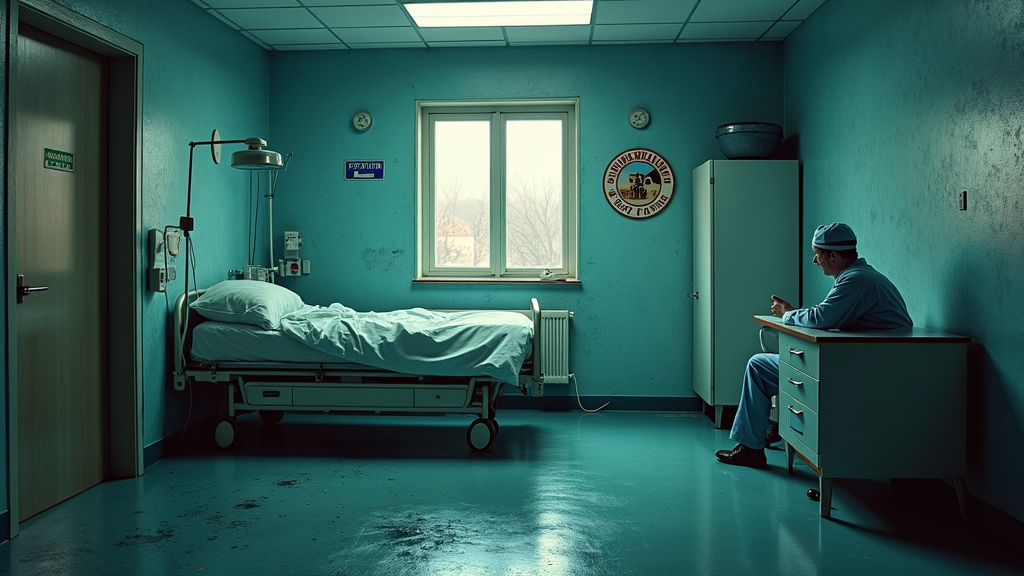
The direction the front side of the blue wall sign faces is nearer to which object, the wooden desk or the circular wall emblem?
the wooden desk

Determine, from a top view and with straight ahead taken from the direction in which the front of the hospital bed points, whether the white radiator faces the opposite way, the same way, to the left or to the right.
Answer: to the right

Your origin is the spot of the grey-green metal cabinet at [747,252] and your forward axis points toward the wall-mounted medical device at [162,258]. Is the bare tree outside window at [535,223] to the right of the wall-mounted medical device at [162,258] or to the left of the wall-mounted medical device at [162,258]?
right

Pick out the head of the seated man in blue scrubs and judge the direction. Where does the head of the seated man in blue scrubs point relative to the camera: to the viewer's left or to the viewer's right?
to the viewer's left

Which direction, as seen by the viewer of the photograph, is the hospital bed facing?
facing to the right of the viewer

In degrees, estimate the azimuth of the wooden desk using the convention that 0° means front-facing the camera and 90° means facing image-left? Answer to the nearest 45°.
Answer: approximately 90°

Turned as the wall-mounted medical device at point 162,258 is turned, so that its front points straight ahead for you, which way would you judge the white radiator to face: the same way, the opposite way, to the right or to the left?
to the right

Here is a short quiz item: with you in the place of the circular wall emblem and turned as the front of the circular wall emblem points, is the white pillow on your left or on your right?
on your right

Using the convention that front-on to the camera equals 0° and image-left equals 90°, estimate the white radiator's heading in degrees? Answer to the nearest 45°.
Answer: approximately 0°

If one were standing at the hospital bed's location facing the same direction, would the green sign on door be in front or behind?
behind

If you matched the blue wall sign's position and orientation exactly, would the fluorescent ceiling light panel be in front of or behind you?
in front

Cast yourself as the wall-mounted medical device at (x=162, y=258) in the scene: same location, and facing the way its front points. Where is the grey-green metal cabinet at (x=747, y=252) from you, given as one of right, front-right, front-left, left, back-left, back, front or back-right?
front-left

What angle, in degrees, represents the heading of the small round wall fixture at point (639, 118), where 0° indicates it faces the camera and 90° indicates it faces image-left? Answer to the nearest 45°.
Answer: approximately 0°
